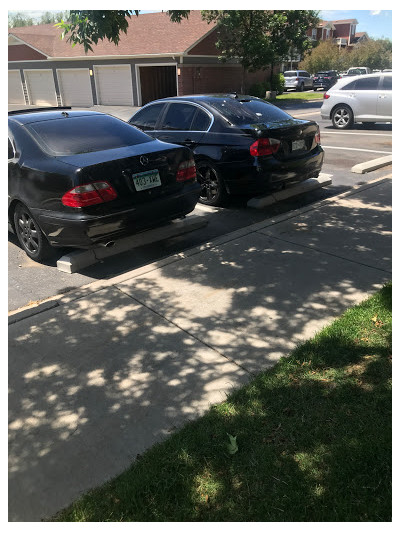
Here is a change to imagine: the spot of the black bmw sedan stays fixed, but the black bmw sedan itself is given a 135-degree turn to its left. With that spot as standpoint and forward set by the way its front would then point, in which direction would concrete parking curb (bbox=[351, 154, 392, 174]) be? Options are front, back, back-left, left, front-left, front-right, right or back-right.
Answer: back-left

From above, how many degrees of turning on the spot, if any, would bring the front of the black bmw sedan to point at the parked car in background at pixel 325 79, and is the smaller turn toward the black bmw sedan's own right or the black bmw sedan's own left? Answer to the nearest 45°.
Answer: approximately 45° to the black bmw sedan's own right

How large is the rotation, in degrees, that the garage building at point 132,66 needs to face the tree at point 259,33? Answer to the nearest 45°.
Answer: approximately 135° to its left

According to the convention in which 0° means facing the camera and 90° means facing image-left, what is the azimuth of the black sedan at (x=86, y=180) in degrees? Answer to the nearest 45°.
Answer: approximately 135°

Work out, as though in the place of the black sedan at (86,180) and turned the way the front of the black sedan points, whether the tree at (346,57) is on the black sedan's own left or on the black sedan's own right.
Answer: on the black sedan's own right

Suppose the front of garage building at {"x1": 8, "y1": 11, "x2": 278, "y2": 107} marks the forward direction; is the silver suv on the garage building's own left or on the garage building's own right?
on the garage building's own left

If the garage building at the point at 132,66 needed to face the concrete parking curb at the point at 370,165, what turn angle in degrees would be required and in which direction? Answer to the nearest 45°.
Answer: approximately 45° to its left
